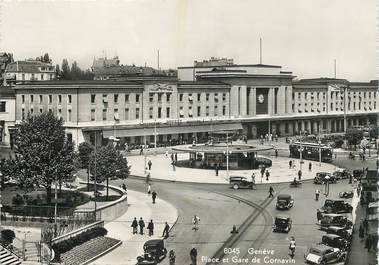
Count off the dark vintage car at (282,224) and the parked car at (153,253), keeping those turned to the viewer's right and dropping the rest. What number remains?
0

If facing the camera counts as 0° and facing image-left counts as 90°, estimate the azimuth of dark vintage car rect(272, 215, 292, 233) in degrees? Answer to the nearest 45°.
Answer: approximately 45°

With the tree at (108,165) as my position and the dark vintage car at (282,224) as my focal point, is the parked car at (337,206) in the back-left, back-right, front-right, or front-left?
front-left

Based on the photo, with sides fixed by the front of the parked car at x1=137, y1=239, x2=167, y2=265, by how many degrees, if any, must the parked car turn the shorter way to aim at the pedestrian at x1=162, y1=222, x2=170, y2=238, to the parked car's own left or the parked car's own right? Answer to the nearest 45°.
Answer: approximately 135° to the parked car's own right

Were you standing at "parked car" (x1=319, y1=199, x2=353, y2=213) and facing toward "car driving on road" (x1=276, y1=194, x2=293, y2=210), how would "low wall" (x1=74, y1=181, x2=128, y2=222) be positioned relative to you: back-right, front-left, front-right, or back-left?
front-left

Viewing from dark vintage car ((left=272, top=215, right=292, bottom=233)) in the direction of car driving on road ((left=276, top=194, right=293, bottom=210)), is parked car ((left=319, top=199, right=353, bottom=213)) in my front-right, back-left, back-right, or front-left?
front-right

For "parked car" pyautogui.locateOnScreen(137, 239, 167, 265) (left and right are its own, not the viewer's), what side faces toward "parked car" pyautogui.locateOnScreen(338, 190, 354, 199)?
back

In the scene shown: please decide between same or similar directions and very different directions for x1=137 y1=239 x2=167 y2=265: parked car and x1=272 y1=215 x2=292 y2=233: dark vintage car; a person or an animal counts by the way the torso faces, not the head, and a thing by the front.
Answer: same or similar directions

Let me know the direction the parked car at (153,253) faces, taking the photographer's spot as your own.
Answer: facing the viewer and to the left of the viewer

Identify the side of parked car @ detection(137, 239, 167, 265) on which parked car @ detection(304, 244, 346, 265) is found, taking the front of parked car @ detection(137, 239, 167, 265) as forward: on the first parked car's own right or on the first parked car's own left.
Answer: on the first parked car's own left

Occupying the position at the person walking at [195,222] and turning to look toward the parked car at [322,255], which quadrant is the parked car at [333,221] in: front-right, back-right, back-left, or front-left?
front-left
